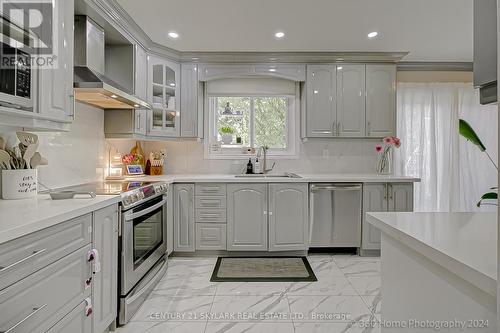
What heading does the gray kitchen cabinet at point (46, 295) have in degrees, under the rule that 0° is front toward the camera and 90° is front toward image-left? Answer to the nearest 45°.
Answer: approximately 315°

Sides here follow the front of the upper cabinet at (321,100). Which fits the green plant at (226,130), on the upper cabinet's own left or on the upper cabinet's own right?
on the upper cabinet's own right

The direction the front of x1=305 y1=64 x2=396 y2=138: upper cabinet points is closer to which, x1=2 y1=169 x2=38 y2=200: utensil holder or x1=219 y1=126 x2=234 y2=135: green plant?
the utensil holder

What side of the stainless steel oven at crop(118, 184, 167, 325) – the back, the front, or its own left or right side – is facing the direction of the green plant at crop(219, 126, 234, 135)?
left

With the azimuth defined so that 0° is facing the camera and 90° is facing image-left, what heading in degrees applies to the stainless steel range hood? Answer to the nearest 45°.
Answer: approximately 315°
